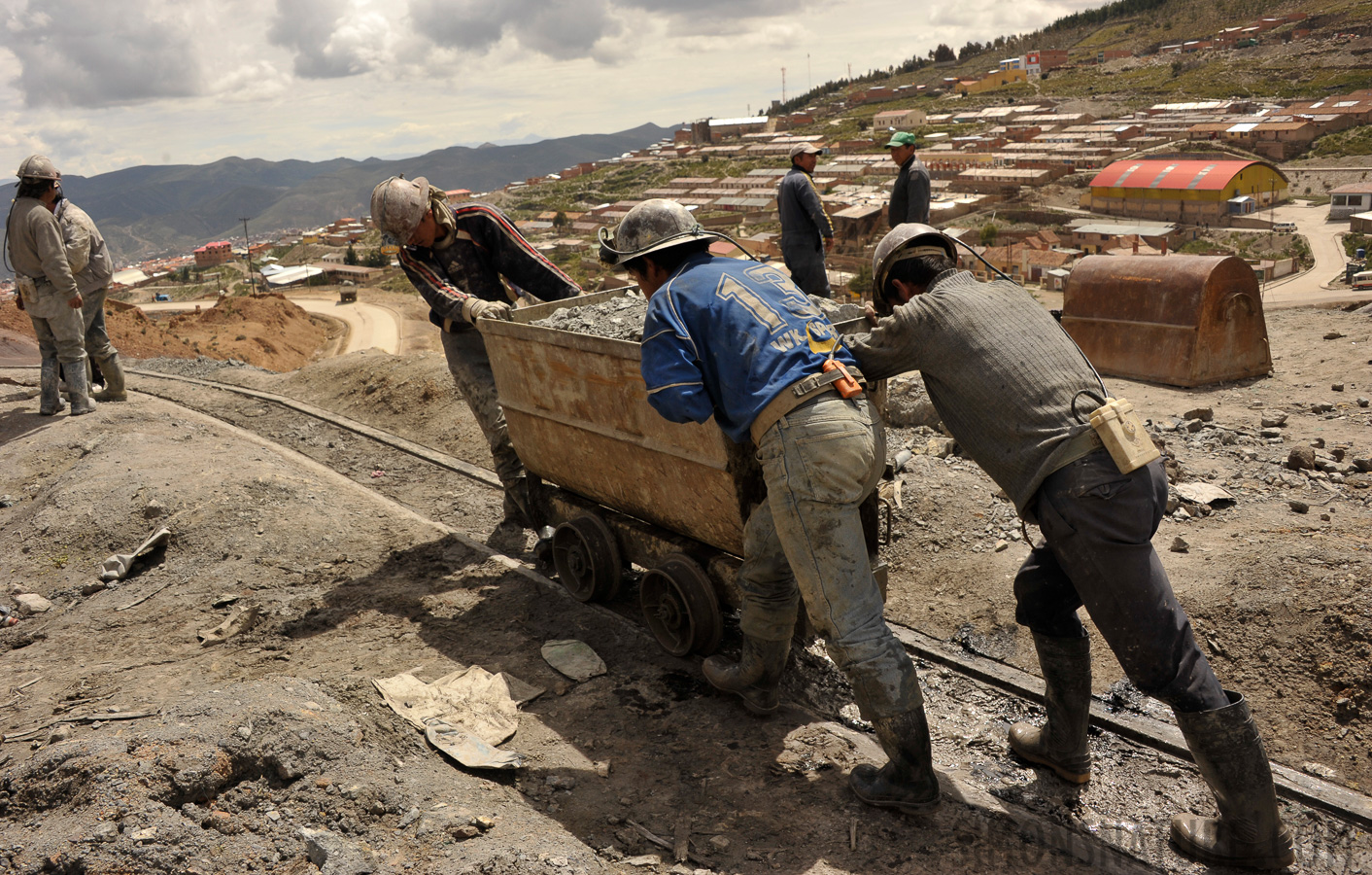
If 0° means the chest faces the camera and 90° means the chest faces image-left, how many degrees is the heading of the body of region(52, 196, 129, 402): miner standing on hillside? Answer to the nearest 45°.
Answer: approximately 90°

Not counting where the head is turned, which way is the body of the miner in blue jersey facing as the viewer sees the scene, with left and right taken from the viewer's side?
facing away from the viewer and to the left of the viewer

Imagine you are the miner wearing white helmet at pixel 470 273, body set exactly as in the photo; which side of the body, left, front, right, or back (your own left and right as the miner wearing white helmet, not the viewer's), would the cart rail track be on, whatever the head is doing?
front

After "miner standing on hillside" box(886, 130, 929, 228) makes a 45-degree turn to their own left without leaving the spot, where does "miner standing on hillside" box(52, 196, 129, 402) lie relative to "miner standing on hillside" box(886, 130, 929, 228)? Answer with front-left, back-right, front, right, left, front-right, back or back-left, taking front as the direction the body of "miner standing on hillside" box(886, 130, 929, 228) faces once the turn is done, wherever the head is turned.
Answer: right

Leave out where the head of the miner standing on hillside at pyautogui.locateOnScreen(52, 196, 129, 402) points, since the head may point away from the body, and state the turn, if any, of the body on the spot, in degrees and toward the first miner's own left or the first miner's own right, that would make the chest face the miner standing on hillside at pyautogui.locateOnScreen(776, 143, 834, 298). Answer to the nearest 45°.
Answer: approximately 135° to the first miner's own left

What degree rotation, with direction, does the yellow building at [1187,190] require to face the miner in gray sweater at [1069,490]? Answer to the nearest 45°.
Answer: approximately 45° to its right

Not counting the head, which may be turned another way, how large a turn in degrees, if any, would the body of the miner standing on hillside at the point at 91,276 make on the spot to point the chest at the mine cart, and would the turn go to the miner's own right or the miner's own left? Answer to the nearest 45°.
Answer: approximately 90° to the miner's own left

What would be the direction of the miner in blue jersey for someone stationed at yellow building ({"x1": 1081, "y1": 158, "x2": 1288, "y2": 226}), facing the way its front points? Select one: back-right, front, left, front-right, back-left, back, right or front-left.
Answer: front-right

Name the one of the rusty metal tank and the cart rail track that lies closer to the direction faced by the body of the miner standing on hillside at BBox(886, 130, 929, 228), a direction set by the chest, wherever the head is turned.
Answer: the cart rail track
